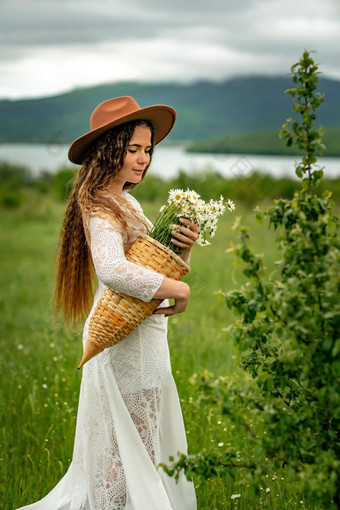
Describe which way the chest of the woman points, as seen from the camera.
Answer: to the viewer's right

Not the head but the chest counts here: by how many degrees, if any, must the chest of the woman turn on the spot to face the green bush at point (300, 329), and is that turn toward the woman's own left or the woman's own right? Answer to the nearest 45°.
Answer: approximately 45° to the woman's own right
